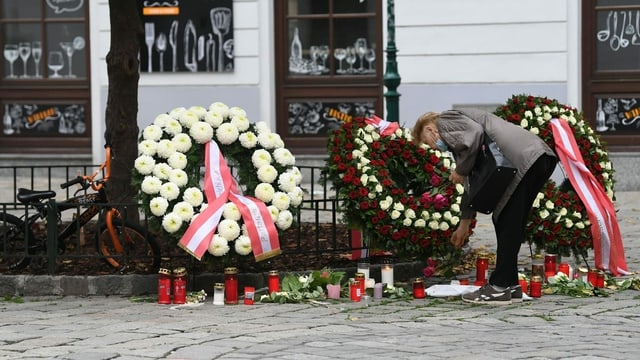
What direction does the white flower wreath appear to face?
toward the camera

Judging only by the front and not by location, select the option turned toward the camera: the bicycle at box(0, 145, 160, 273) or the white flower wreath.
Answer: the white flower wreath

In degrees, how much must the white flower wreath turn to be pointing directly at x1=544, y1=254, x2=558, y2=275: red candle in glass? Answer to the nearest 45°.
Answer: approximately 90° to its left

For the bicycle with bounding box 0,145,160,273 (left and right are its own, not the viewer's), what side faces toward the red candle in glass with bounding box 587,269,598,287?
front

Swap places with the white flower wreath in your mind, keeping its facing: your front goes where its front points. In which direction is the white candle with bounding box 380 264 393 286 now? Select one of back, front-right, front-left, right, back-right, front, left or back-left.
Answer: left

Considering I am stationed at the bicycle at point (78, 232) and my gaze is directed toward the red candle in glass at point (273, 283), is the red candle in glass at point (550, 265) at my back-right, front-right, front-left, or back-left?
front-left

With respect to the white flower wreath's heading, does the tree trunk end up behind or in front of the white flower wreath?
behind

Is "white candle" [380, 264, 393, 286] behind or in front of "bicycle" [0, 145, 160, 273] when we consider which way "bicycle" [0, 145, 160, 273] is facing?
in front

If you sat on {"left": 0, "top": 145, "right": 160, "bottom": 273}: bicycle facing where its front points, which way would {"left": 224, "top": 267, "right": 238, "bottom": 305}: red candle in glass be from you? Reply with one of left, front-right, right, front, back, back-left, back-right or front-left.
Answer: front-right

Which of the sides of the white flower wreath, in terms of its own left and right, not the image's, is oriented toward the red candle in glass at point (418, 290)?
left

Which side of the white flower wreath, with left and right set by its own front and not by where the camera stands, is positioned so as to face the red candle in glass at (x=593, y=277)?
left

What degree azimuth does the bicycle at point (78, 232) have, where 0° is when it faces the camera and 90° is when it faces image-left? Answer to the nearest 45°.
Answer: approximately 270°

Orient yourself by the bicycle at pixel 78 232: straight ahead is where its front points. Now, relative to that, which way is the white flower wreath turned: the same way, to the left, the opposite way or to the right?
to the right
